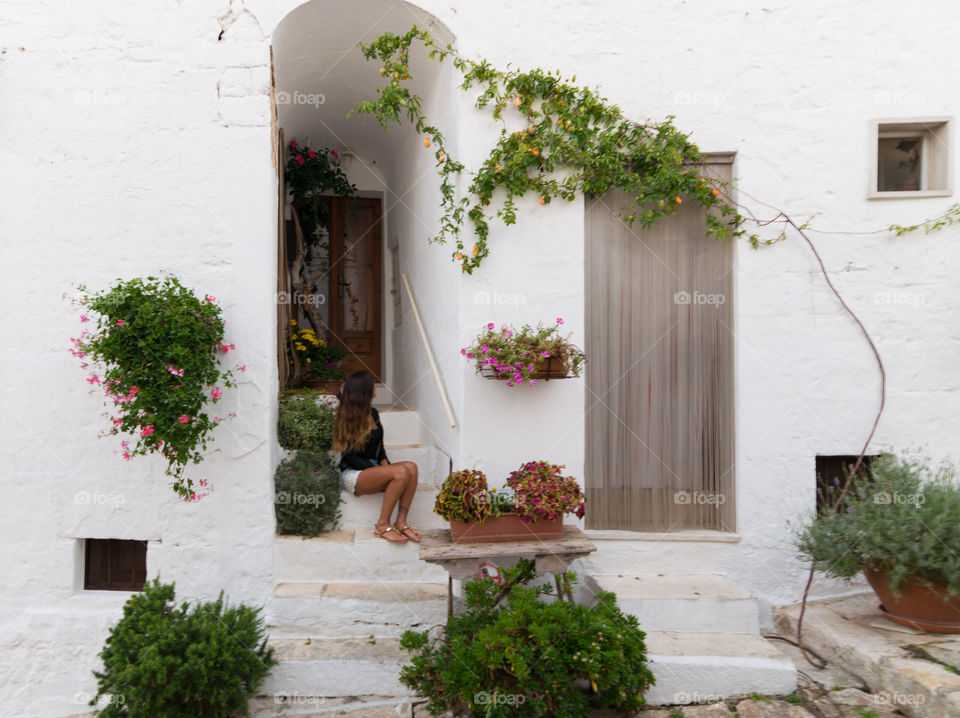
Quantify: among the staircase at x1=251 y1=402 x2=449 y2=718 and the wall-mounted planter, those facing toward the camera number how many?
2

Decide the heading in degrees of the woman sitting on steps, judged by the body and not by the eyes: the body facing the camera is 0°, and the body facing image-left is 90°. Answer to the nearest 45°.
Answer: approximately 270°

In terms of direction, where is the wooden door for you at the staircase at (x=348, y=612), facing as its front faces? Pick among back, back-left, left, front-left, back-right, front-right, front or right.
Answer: back

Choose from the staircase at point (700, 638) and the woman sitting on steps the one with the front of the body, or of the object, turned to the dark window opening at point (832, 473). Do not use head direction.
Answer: the woman sitting on steps

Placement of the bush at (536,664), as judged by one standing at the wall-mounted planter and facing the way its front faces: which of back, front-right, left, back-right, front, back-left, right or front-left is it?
front

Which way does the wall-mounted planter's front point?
toward the camera

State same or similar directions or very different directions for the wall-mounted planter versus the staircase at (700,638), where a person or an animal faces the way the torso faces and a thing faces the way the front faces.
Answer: same or similar directions

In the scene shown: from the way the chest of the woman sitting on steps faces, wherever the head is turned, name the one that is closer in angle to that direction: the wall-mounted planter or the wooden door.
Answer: the wall-mounted planter

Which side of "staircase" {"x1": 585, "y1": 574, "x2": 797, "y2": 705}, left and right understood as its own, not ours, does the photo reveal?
front

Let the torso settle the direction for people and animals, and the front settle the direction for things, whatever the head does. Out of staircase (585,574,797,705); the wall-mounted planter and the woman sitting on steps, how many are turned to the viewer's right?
1

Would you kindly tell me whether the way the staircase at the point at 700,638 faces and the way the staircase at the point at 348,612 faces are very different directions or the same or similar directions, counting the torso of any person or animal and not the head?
same or similar directions

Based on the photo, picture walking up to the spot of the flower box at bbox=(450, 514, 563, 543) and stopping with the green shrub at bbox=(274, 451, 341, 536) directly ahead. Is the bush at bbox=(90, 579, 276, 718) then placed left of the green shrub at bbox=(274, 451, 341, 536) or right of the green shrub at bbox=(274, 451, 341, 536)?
left

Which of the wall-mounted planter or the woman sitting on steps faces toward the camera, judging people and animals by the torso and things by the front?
the wall-mounted planter

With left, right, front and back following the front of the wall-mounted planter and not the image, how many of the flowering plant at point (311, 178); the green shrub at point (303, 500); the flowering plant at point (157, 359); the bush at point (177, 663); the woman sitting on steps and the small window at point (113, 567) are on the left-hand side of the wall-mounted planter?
0
